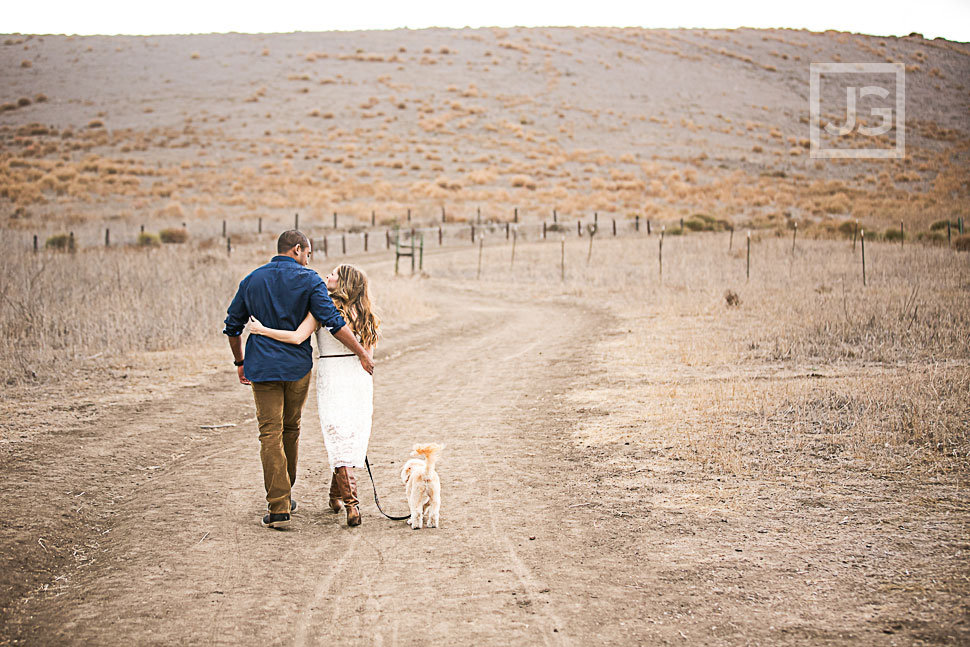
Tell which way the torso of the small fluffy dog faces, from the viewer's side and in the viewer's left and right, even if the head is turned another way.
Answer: facing away from the viewer

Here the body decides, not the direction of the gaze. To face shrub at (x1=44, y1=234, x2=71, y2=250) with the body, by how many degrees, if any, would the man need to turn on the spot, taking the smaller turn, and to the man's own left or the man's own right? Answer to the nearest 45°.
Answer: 0° — they already face it

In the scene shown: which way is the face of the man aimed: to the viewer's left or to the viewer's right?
to the viewer's right

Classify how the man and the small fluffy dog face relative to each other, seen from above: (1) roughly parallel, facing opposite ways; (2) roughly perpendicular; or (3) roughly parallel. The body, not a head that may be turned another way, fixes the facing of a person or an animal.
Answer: roughly parallel

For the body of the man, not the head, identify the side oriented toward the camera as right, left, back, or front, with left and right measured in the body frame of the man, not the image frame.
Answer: back

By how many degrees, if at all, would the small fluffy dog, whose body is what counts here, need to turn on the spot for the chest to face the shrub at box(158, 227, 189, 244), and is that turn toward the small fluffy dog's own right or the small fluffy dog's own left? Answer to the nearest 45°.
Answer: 0° — it already faces it

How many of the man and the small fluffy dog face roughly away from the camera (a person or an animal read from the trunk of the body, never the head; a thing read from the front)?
2

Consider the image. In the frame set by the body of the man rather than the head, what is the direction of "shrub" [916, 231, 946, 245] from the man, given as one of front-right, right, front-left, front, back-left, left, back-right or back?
front-right

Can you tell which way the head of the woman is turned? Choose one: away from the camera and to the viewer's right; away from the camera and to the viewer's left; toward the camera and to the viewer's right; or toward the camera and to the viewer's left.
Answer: away from the camera and to the viewer's left

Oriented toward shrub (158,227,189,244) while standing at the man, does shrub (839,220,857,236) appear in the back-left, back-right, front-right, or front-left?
front-right
